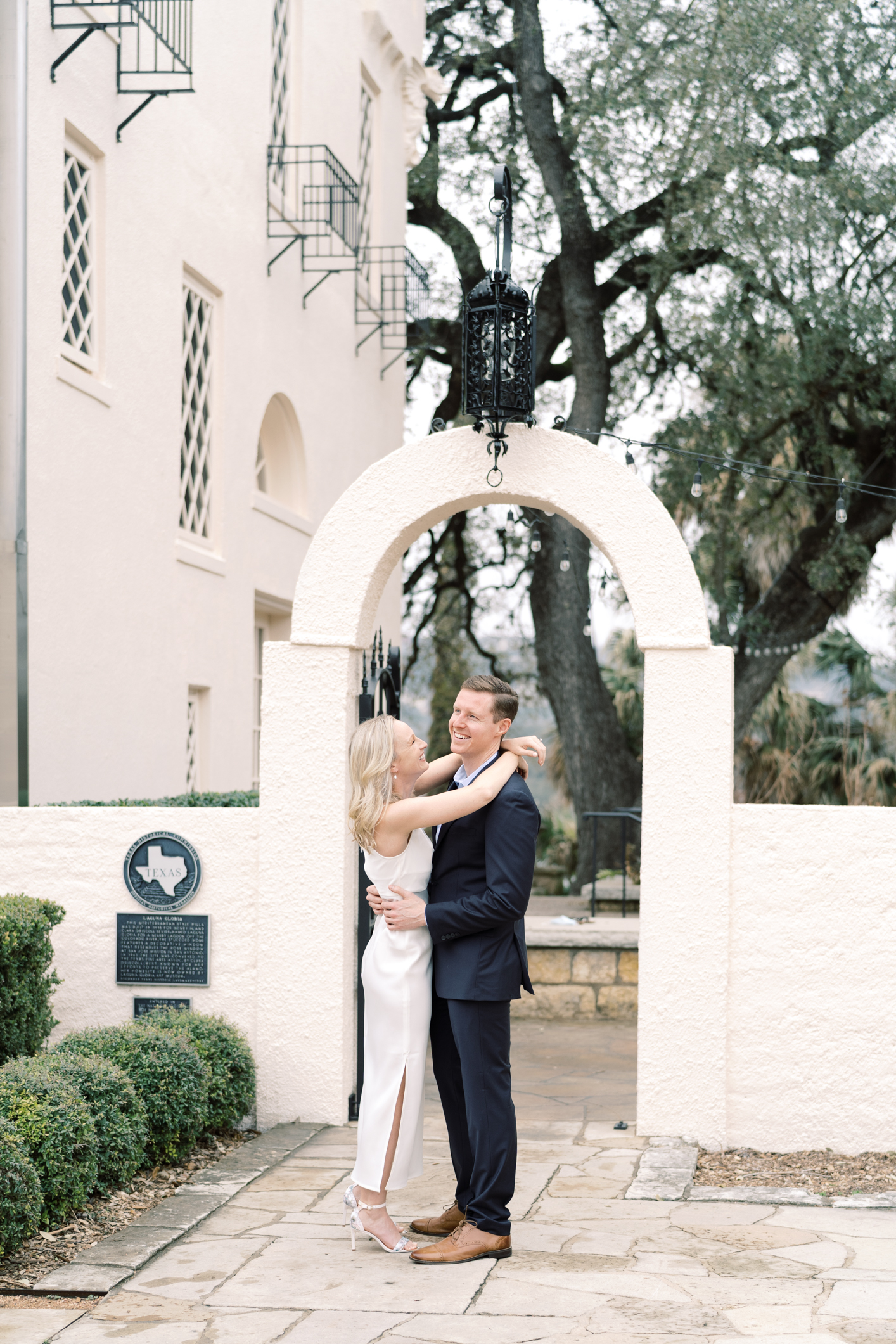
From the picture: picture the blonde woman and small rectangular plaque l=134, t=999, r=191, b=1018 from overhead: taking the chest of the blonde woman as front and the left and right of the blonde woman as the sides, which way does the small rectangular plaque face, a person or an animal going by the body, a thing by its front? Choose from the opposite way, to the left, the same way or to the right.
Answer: to the right

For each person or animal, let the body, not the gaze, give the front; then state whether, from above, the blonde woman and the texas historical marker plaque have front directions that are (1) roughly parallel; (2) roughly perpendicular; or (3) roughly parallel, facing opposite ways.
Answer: roughly perpendicular

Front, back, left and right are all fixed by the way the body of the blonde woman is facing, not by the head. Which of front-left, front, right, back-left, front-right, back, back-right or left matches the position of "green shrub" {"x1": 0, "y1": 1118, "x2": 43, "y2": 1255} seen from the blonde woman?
back

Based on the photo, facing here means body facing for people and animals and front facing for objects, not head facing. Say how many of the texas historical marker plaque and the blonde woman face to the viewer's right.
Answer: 1

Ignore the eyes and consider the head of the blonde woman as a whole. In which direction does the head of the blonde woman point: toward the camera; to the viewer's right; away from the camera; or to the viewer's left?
to the viewer's right

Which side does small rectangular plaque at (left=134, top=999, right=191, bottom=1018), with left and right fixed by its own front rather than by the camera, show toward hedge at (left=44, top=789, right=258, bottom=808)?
back

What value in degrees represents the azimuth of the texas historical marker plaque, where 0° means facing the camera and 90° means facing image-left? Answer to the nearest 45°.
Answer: approximately 0°

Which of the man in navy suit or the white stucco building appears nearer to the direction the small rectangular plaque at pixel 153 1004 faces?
the man in navy suit

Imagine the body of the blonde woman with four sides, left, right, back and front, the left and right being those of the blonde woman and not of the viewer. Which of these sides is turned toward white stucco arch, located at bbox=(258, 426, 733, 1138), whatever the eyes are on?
left
